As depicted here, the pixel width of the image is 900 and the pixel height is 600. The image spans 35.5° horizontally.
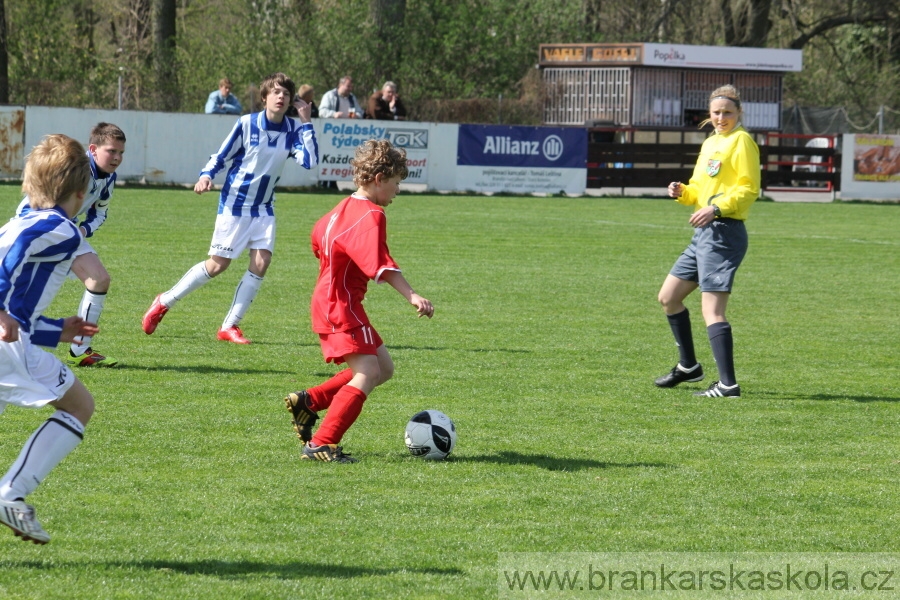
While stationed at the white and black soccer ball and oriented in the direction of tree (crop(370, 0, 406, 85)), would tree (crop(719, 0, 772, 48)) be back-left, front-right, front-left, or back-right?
front-right

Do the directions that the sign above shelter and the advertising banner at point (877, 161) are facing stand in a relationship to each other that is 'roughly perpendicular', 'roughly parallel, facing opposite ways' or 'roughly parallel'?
roughly parallel

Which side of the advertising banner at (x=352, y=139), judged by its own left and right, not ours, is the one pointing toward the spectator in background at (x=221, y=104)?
right

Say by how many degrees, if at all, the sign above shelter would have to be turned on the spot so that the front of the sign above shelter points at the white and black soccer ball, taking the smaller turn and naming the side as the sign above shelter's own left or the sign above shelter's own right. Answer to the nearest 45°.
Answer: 0° — it already faces it

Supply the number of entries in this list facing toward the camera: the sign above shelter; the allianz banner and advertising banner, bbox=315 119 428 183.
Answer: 3

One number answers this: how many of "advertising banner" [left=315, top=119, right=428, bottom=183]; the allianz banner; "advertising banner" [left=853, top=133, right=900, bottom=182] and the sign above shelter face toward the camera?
4

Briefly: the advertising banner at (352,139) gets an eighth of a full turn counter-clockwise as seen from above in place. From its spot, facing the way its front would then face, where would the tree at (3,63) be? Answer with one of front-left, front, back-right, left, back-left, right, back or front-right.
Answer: back

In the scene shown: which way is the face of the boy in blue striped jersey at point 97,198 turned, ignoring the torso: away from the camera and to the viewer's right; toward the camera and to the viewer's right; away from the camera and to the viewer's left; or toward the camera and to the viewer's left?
toward the camera and to the viewer's right

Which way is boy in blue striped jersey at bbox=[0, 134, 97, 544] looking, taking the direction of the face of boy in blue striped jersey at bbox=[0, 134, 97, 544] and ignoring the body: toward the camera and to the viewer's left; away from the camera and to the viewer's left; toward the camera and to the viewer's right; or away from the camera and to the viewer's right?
away from the camera and to the viewer's right

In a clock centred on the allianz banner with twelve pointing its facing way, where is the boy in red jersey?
The boy in red jersey is roughly at 12 o'clock from the allianz banner.

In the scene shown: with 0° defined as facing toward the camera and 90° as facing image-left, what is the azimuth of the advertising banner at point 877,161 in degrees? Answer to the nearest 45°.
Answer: approximately 0°

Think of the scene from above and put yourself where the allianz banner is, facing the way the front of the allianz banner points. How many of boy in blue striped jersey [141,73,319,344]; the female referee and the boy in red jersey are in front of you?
3

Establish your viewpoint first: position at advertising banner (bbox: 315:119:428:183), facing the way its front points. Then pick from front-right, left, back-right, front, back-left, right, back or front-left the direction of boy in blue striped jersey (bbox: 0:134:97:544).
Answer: front

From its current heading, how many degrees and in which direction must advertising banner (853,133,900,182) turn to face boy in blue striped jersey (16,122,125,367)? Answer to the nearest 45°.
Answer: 0° — it already faces them

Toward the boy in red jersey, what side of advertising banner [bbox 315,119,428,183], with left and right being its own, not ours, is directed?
front

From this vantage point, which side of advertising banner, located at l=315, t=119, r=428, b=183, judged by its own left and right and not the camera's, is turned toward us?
front

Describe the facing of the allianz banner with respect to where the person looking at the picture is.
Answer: facing the viewer

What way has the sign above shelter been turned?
toward the camera

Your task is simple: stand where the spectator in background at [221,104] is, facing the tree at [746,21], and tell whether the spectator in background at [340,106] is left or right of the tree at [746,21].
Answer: right
